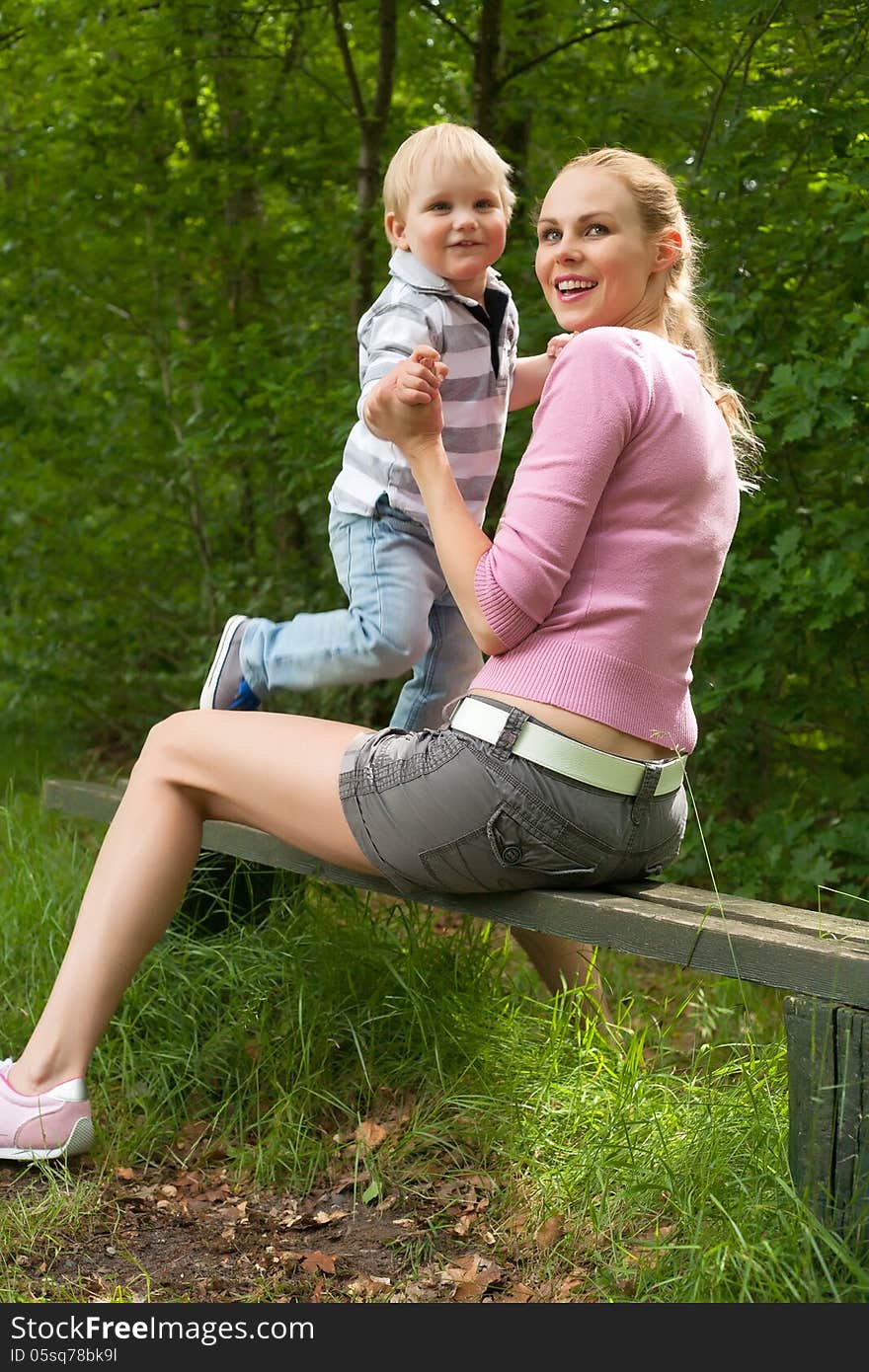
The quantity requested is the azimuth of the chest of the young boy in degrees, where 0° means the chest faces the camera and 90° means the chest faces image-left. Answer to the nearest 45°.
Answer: approximately 315°
